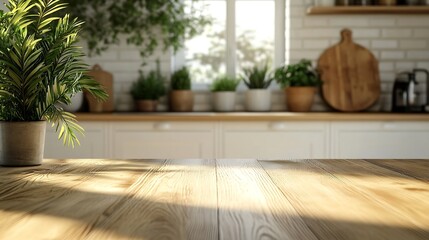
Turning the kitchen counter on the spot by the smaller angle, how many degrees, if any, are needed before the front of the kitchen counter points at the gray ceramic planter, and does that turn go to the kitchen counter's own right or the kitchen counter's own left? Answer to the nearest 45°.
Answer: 0° — it already faces it

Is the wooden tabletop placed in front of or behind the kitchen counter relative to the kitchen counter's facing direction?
in front

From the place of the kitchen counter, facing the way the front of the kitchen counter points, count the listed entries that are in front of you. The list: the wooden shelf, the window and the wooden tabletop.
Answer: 1

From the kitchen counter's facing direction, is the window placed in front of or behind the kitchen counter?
behind

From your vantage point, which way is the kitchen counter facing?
toward the camera

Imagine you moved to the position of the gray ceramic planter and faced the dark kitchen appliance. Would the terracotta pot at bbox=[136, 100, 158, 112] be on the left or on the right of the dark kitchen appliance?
left

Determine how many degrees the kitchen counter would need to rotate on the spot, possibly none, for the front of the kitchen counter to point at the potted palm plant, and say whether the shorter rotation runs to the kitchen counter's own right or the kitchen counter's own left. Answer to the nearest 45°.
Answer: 0° — it already faces it
